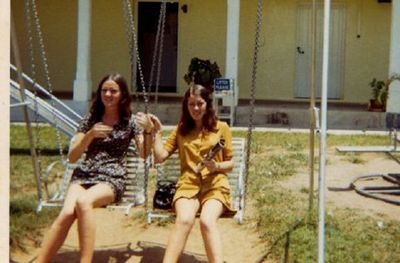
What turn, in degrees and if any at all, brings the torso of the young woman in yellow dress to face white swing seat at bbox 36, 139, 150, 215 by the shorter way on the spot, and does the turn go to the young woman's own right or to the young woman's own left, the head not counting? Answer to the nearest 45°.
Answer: approximately 135° to the young woman's own right

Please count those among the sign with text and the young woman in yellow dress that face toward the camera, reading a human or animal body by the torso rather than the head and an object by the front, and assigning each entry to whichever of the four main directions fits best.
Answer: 2

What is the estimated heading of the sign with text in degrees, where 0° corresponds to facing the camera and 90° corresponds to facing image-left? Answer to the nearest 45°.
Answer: approximately 0°

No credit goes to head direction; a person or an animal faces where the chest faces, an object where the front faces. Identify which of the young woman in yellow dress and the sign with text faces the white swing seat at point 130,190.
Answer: the sign with text

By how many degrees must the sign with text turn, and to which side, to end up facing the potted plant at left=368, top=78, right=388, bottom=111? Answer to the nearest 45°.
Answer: approximately 90° to its left

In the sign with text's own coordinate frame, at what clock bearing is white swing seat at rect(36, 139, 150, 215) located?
The white swing seat is roughly at 12 o'clock from the sign with text.

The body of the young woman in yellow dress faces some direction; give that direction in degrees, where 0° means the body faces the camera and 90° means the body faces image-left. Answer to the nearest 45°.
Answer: approximately 0°

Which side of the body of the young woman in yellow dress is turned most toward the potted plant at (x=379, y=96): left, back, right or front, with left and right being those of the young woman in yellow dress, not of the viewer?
back

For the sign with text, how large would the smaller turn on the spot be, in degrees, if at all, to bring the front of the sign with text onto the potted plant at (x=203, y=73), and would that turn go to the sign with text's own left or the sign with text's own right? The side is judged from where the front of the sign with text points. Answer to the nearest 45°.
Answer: approximately 135° to the sign with text's own right

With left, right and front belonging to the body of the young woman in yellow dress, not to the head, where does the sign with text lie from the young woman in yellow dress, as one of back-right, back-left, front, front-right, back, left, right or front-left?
back
